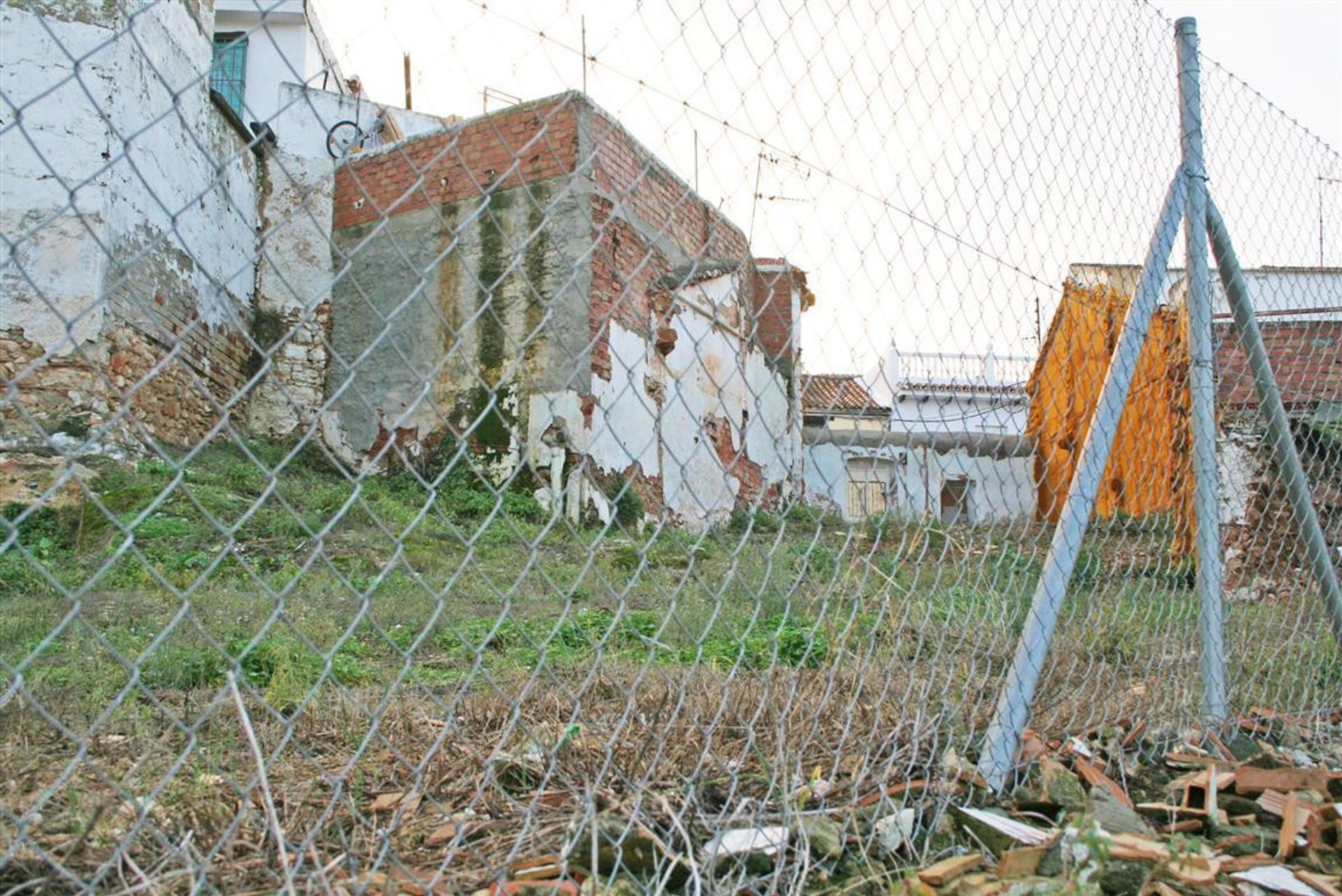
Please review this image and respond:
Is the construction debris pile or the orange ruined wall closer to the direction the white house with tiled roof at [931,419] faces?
the construction debris pile

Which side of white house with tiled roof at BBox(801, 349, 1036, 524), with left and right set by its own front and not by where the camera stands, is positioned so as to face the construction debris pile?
front

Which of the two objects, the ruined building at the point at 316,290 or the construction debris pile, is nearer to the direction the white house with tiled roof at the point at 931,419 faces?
the construction debris pile

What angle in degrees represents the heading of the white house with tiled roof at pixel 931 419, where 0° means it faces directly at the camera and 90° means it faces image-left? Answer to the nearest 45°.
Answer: approximately 0°
